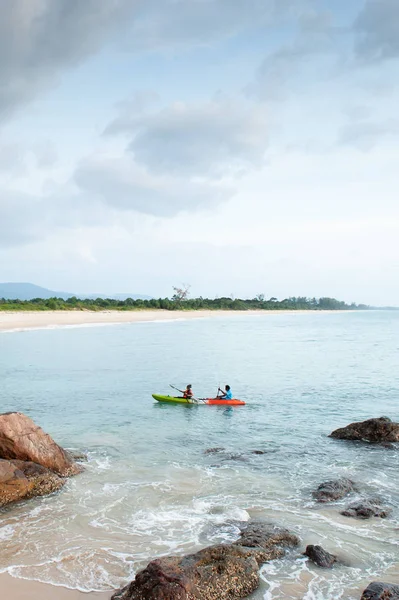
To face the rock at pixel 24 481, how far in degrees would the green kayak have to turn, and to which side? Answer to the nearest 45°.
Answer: approximately 90° to its left

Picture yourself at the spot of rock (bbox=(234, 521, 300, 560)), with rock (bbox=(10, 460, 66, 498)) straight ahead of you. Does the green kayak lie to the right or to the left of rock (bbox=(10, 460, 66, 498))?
right

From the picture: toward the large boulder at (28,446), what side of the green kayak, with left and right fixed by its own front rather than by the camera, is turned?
left

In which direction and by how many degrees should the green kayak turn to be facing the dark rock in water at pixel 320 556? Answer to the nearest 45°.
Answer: approximately 90° to its left

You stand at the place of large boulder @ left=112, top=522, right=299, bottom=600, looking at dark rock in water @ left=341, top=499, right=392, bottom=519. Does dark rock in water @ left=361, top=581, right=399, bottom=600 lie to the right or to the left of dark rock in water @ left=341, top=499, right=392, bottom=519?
right

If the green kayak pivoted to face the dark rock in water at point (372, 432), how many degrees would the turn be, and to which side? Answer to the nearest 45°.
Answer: approximately 135° to its left

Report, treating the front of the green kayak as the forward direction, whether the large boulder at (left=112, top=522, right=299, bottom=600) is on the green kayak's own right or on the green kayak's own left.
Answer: on the green kayak's own left

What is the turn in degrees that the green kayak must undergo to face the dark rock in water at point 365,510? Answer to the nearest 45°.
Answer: approximately 90° to its left

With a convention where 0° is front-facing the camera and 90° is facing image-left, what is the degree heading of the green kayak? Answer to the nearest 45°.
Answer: approximately 90°

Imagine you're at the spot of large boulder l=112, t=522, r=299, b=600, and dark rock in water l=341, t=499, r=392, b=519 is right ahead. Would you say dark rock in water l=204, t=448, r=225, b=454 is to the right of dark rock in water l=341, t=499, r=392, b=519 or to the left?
left

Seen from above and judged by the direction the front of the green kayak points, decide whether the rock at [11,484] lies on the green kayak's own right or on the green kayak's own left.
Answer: on the green kayak's own left
